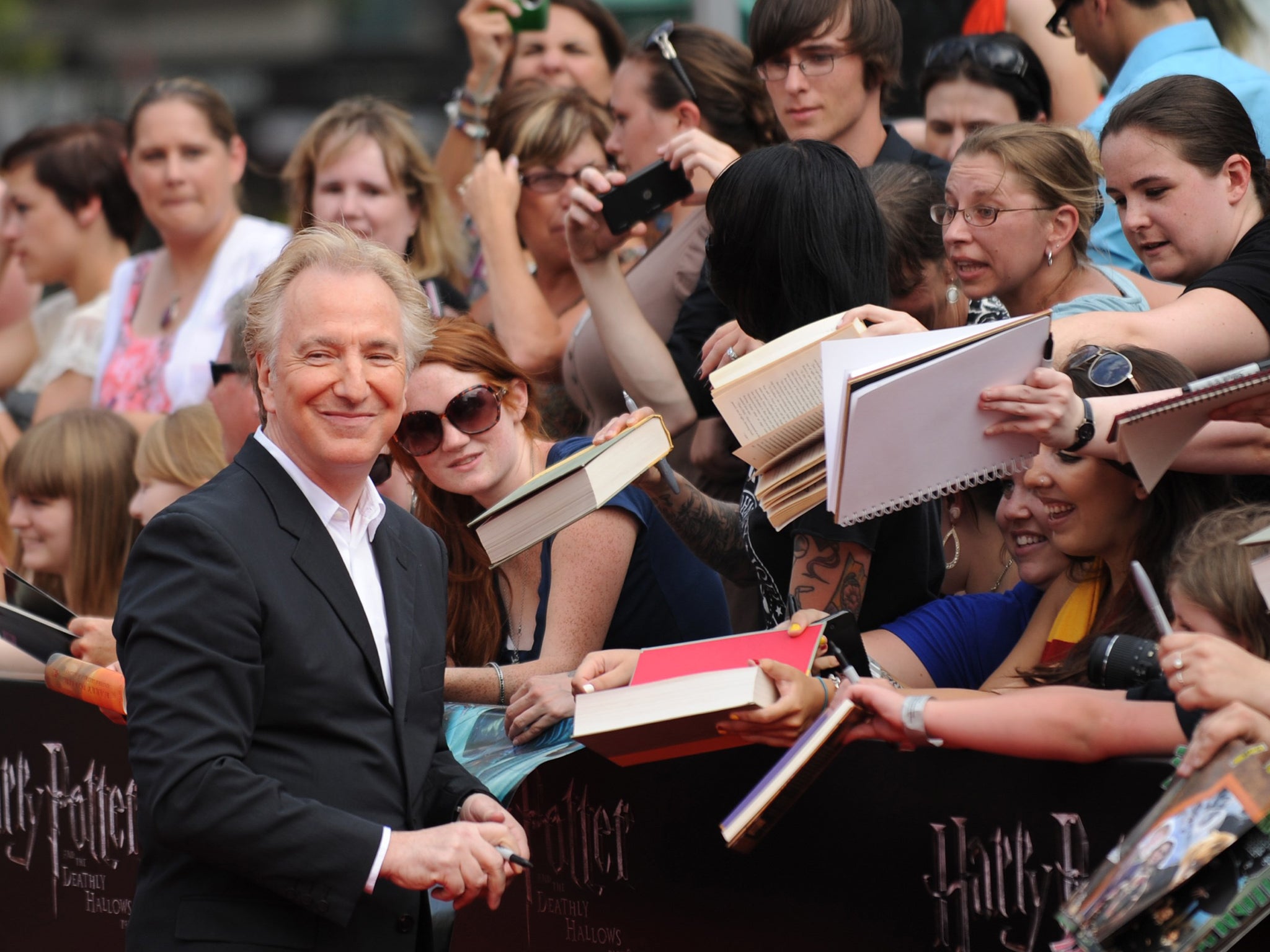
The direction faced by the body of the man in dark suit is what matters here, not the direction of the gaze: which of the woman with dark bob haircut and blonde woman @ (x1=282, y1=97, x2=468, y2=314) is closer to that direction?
the woman with dark bob haircut

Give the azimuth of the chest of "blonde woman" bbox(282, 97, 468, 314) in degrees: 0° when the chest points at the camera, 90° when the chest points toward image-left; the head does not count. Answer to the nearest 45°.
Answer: approximately 45°

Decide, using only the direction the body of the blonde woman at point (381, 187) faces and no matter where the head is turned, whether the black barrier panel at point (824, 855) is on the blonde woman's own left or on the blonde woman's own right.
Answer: on the blonde woman's own left

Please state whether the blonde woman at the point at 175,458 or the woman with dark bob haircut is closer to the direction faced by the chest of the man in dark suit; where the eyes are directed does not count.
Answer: the woman with dark bob haircut

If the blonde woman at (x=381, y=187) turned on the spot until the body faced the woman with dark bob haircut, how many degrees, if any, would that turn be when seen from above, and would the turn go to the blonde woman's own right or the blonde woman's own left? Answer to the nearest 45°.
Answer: approximately 45° to the blonde woman's own left

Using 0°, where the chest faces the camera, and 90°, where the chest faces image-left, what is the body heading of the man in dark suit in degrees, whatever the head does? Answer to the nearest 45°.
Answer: approximately 315°

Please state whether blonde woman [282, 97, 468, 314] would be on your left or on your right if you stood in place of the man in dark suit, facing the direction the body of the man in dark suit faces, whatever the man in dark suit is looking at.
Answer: on your left

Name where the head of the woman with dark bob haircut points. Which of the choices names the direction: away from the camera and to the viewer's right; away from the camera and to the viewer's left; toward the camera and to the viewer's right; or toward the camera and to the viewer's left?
away from the camera and to the viewer's left
